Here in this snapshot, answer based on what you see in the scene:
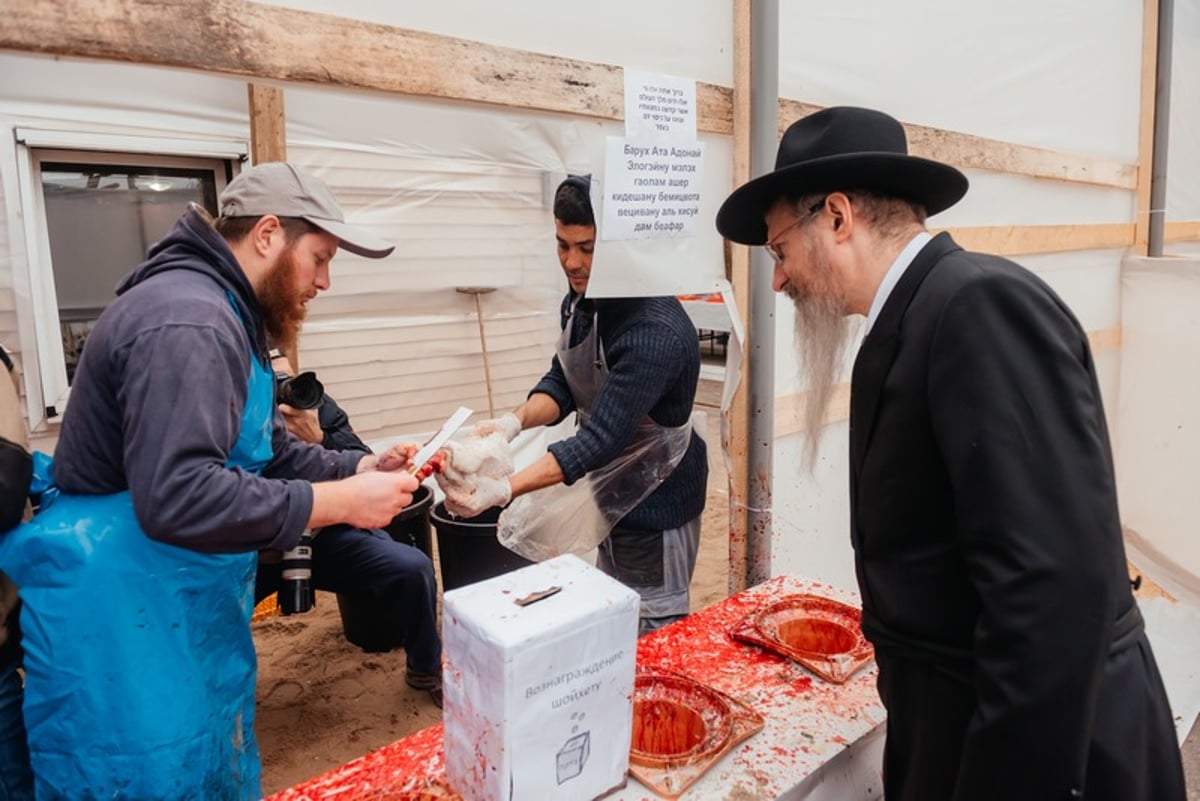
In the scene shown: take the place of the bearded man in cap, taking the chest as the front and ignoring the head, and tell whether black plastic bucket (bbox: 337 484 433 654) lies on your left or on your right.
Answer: on your left

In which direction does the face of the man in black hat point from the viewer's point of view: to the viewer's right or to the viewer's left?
to the viewer's left

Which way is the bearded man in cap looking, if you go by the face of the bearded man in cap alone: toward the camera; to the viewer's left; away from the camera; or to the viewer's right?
to the viewer's right

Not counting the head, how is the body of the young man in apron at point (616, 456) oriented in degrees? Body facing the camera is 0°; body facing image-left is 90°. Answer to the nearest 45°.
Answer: approximately 45°

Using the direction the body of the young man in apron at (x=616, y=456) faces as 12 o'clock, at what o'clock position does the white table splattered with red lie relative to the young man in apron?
The white table splattered with red is roughly at 10 o'clock from the young man in apron.

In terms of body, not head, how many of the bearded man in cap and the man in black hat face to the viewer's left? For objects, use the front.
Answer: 1

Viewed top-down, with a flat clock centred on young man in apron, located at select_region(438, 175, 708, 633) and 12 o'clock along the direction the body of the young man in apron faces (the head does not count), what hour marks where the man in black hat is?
The man in black hat is roughly at 10 o'clock from the young man in apron.

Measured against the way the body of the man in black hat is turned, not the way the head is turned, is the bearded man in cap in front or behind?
in front

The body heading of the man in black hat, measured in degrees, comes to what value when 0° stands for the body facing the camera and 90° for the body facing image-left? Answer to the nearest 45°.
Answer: approximately 90°

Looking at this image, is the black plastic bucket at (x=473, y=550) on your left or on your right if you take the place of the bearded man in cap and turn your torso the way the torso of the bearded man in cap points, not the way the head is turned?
on your left

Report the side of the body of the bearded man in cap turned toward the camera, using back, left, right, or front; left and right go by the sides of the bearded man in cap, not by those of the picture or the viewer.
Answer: right

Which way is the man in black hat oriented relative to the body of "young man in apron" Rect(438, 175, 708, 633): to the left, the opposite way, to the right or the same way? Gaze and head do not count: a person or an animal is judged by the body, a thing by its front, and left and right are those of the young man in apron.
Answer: to the right

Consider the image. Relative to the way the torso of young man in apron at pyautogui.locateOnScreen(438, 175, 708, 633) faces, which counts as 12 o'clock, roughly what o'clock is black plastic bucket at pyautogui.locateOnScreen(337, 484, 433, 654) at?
The black plastic bucket is roughly at 3 o'clock from the young man in apron.
